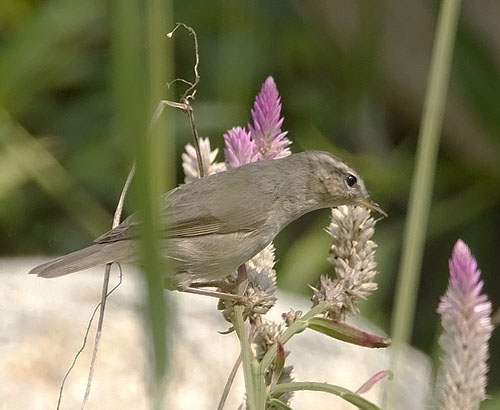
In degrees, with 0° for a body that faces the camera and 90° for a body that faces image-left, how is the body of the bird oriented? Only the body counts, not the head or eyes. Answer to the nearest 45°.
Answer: approximately 270°

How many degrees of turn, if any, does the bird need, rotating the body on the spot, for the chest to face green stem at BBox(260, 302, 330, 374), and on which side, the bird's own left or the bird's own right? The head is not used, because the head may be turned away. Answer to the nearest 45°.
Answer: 0° — it already faces it

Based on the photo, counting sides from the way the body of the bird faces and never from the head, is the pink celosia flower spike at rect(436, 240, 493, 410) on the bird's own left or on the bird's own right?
on the bird's own right
